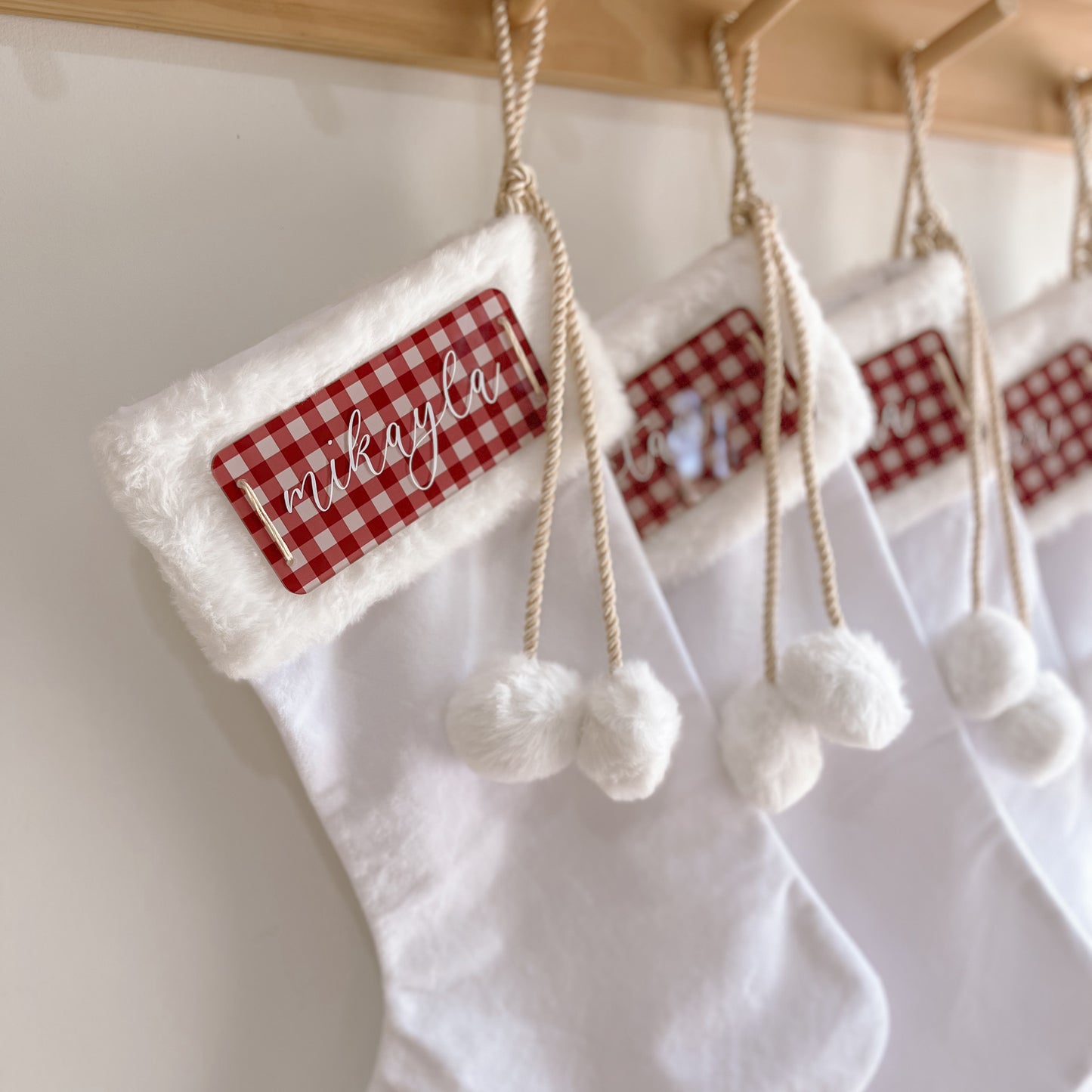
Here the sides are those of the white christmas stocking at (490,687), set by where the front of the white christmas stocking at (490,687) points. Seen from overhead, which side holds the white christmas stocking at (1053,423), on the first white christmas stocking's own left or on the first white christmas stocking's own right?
on the first white christmas stocking's own left

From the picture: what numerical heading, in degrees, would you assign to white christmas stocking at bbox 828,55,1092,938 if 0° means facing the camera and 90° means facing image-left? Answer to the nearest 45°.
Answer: approximately 0°

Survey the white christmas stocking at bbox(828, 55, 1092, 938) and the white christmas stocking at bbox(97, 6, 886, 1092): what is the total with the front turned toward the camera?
2
